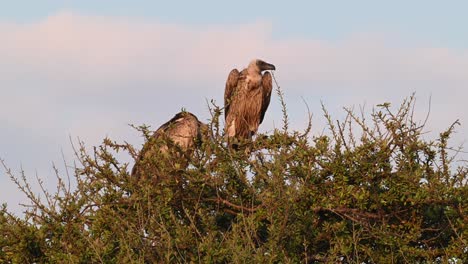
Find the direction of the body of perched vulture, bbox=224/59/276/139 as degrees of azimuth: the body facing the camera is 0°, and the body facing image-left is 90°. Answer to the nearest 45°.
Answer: approximately 315°
